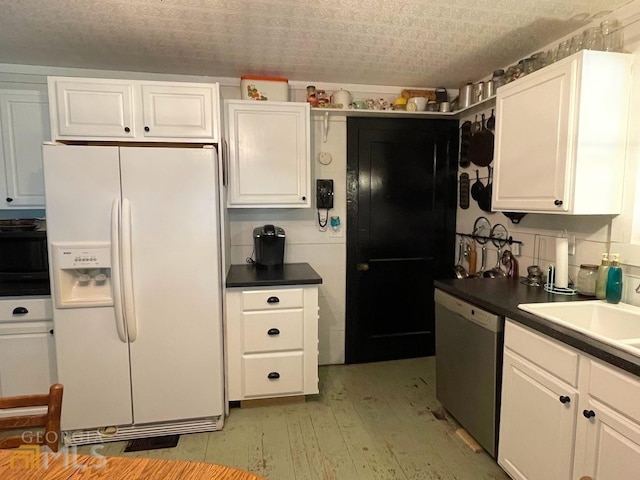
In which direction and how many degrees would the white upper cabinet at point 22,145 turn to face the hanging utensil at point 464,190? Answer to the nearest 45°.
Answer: approximately 45° to its left

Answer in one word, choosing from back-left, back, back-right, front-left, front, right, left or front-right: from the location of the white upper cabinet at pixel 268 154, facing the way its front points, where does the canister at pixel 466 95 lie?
left

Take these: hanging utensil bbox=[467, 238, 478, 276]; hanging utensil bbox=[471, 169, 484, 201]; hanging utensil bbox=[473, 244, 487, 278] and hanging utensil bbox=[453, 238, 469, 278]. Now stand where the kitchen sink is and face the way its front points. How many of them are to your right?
4

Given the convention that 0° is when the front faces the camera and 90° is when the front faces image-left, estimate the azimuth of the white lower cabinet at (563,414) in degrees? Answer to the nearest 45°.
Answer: approximately 45°

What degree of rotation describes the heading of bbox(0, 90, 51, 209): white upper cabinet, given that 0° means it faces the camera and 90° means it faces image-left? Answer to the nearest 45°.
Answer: approximately 0°

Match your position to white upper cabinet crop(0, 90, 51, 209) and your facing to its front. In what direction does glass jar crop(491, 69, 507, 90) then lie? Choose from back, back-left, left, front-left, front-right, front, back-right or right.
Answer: front-left

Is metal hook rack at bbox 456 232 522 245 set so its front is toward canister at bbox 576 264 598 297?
no

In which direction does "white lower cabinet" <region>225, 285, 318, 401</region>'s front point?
toward the camera

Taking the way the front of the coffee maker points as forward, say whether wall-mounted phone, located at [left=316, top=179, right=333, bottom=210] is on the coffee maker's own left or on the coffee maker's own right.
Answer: on the coffee maker's own left

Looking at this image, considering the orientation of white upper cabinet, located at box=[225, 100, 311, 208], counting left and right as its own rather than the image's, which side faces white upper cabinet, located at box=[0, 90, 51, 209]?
right

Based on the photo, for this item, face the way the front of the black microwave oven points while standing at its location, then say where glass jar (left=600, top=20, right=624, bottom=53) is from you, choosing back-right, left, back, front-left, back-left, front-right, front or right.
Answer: front-left

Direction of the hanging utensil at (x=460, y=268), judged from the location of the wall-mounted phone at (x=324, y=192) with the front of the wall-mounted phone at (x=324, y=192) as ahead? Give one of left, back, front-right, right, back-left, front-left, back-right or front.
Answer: left

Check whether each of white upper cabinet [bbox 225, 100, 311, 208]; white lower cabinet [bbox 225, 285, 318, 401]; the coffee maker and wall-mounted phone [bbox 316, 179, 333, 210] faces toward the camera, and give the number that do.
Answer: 4

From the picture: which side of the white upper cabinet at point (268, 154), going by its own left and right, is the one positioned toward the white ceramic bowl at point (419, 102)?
left

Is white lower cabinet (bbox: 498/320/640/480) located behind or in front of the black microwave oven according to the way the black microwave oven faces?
in front
